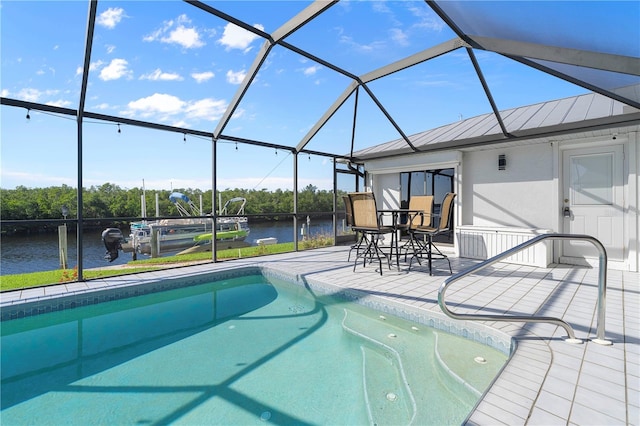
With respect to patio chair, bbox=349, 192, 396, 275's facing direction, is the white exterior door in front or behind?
in front

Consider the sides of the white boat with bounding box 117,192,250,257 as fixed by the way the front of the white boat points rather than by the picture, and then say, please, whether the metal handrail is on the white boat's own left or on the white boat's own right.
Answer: on the white boat's own right

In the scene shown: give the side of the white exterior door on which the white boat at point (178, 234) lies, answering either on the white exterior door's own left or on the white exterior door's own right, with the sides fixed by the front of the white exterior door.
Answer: on the white exterior door's own right

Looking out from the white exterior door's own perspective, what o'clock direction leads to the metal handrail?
The metal handrail is roughly at 12 o'clock from the white exterior door.

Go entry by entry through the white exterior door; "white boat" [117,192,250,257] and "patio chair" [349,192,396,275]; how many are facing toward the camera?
1

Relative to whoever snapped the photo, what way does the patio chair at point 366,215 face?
facing away from the viewer and to the right of the viewer

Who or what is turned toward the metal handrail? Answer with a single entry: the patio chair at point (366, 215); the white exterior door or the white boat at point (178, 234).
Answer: the white exterior door

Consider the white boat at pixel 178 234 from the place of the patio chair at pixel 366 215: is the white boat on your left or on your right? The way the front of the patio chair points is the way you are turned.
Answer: on your left

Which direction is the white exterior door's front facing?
toward the camera

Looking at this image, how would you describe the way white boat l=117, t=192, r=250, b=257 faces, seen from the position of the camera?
facing away from the viewer and to the right of the viewer

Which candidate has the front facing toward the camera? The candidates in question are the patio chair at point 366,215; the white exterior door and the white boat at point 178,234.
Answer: the white exterior door

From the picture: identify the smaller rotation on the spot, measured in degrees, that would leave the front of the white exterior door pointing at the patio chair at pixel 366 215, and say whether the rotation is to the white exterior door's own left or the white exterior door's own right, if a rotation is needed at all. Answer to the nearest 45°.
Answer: approximately 45° to the white exterior door's own right

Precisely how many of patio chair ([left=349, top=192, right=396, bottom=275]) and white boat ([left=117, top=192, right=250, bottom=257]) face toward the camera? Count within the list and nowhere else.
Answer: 0
